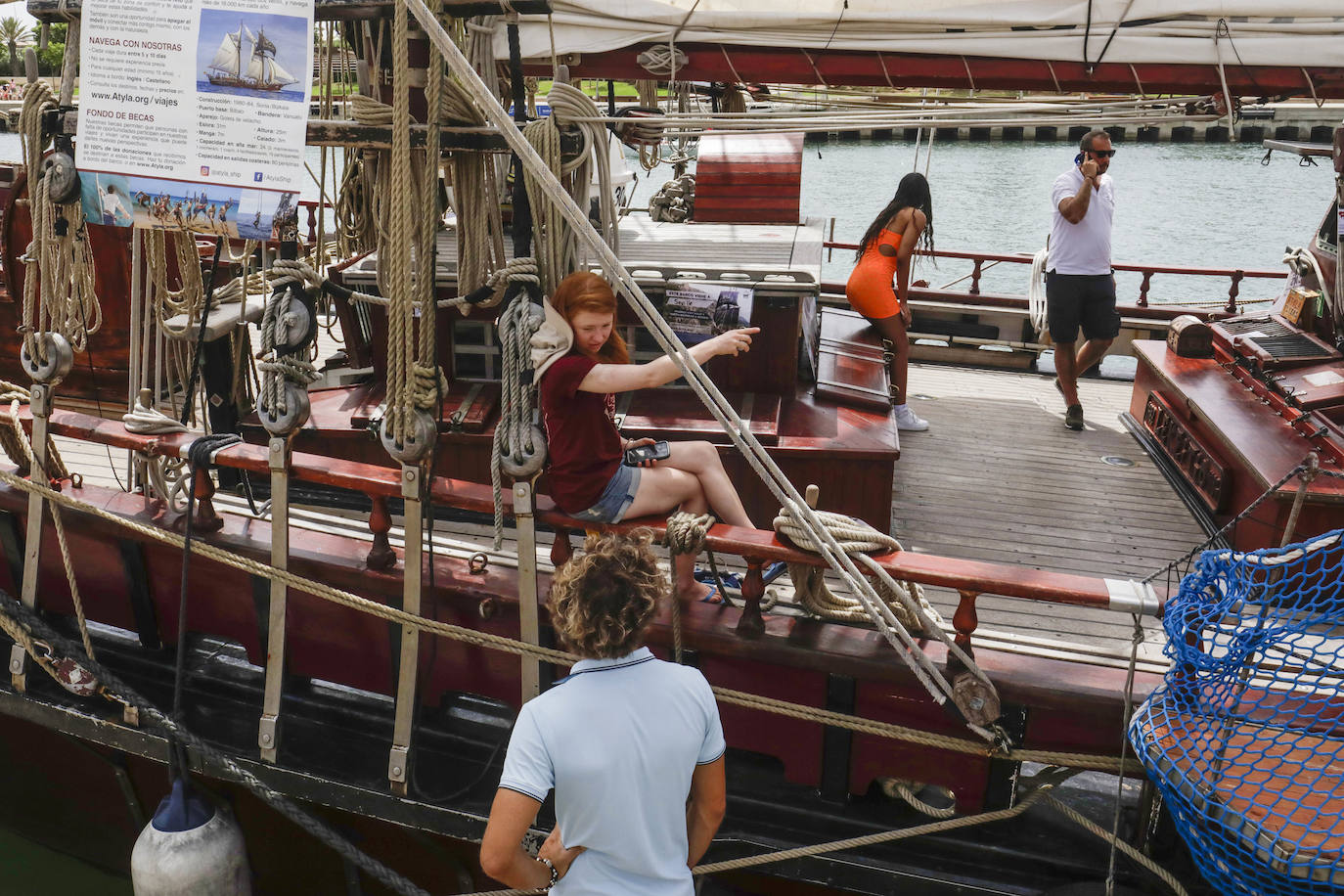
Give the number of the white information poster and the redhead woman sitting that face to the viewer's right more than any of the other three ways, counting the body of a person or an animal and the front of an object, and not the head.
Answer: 1

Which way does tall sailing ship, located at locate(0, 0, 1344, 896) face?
to the viewer's left

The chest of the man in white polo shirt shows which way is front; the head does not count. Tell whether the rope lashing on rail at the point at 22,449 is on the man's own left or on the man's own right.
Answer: on the man's own right

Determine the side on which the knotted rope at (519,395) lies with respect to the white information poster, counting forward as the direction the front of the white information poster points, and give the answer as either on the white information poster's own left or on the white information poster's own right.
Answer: on the white information poster's own left

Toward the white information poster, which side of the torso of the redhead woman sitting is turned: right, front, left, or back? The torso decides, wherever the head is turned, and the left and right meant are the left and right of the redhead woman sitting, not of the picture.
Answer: back

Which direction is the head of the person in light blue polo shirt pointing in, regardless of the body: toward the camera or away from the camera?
away from the camera

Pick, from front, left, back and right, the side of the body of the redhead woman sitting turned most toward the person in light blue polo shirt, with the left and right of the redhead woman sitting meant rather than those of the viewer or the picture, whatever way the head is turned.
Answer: right

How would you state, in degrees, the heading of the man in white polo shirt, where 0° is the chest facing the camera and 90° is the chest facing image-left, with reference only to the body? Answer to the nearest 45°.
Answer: approximately 315°

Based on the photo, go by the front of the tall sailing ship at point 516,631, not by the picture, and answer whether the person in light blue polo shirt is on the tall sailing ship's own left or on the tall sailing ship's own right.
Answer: on the tall sailing ship's own left

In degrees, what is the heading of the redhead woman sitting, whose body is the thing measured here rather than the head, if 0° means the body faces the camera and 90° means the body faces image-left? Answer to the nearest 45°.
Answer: approximately 270°

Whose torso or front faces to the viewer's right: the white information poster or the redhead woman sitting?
the redhead woman sitting
